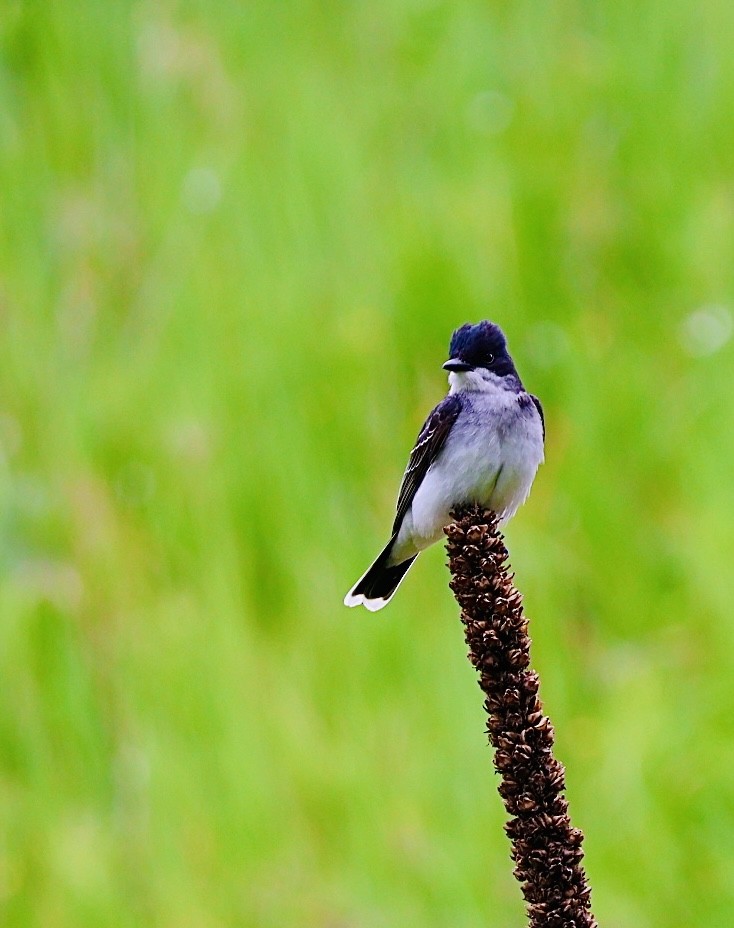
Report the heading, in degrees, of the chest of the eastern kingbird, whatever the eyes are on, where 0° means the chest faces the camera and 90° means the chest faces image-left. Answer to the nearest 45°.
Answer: approximately 315°
